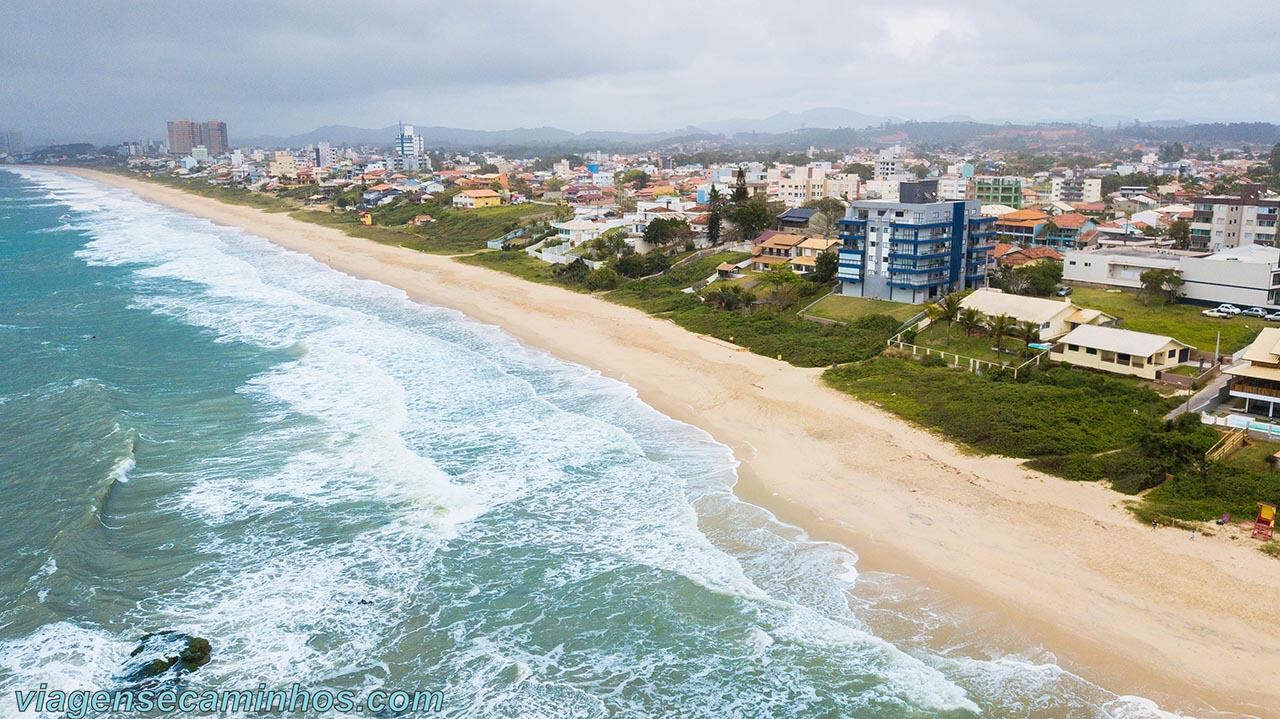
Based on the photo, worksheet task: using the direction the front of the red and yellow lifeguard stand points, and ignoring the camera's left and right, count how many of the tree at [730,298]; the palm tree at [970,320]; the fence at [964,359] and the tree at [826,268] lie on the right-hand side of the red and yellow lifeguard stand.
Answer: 4

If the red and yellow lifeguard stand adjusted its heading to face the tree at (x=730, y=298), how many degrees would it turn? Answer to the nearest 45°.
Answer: approximately 90° to its right

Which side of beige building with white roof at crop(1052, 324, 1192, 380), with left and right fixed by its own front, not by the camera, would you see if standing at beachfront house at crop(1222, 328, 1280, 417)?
left

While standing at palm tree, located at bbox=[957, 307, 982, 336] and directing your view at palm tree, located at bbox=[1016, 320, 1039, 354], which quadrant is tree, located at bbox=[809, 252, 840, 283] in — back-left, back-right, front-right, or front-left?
back-left

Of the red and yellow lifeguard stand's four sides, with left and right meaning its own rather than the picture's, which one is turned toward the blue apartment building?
right

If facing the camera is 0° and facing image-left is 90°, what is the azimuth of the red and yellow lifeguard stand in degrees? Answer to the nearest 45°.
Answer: approximately 45°

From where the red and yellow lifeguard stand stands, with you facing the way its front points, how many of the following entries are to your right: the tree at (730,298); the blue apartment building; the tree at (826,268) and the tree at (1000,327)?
4

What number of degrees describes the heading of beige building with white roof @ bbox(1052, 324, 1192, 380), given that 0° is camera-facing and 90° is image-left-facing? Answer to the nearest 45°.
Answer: approximately 45°

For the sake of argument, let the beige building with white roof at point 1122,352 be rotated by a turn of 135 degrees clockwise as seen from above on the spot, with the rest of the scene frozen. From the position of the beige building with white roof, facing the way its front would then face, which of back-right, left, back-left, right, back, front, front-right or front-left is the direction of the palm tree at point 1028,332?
front-left

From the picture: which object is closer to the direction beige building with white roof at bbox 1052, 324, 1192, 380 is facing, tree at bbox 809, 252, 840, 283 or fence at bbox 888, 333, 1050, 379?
the fence

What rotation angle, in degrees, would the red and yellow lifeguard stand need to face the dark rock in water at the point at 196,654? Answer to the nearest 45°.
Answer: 0° — it already faces it

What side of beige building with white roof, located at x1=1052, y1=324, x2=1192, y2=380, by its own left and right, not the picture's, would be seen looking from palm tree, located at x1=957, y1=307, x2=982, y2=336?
right

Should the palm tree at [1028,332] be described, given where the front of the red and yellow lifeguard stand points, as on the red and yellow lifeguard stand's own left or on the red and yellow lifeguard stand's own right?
on the red and yellow lifeguard stand's own right

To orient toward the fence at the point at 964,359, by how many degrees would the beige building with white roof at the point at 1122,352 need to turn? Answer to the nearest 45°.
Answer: approximately 45° to its right

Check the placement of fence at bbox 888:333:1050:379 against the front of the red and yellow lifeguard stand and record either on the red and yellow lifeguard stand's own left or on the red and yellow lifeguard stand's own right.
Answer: on the red and yellow lifeguard stand's own right

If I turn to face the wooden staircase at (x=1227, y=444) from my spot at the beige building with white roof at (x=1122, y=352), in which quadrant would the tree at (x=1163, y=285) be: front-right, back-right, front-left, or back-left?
back-left
